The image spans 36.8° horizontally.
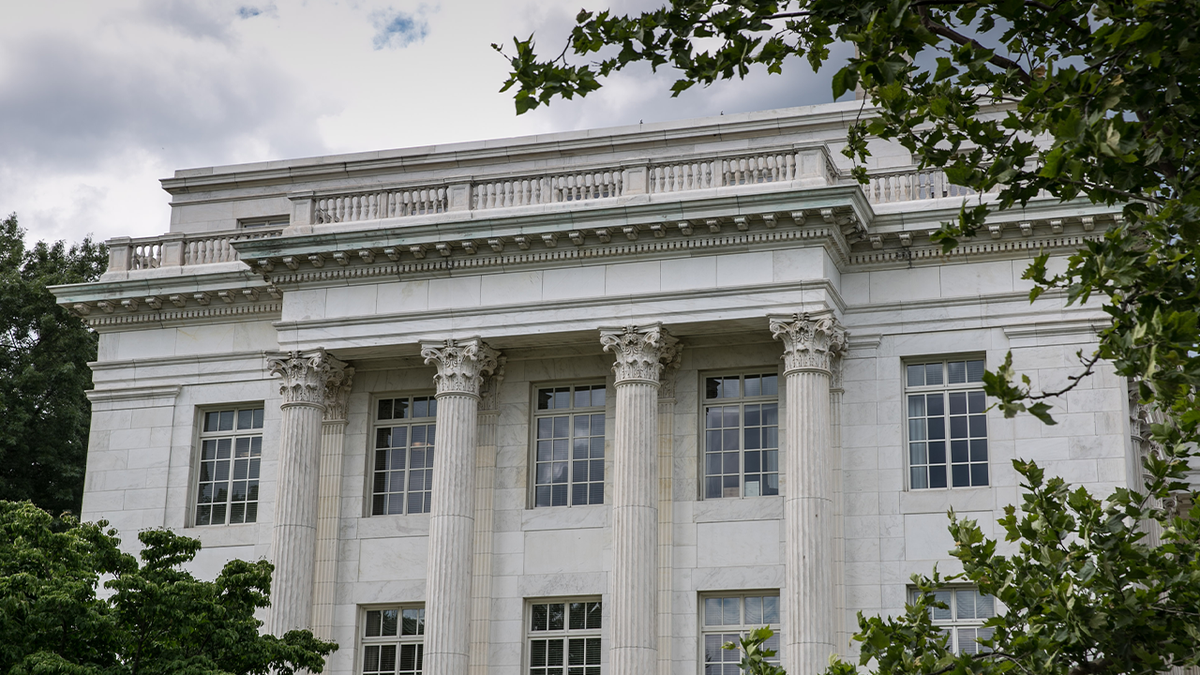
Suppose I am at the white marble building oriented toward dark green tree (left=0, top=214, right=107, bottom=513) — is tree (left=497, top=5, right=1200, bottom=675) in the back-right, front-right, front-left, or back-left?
back-left

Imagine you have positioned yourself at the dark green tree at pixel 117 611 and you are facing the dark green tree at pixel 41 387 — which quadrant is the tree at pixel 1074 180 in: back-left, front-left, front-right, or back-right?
back-right

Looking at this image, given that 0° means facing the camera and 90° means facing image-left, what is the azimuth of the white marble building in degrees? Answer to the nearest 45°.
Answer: approximately 0°

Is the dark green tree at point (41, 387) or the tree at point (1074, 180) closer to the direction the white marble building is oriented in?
the tree

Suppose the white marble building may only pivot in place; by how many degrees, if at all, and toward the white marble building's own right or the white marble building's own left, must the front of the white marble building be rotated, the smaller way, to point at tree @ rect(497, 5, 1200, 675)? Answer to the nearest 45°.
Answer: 0° — it already faces it

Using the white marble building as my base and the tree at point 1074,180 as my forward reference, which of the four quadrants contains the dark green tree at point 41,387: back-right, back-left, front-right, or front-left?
back-right

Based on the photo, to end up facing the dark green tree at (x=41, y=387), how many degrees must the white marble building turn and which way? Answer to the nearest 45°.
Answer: approximately 135° to its right
